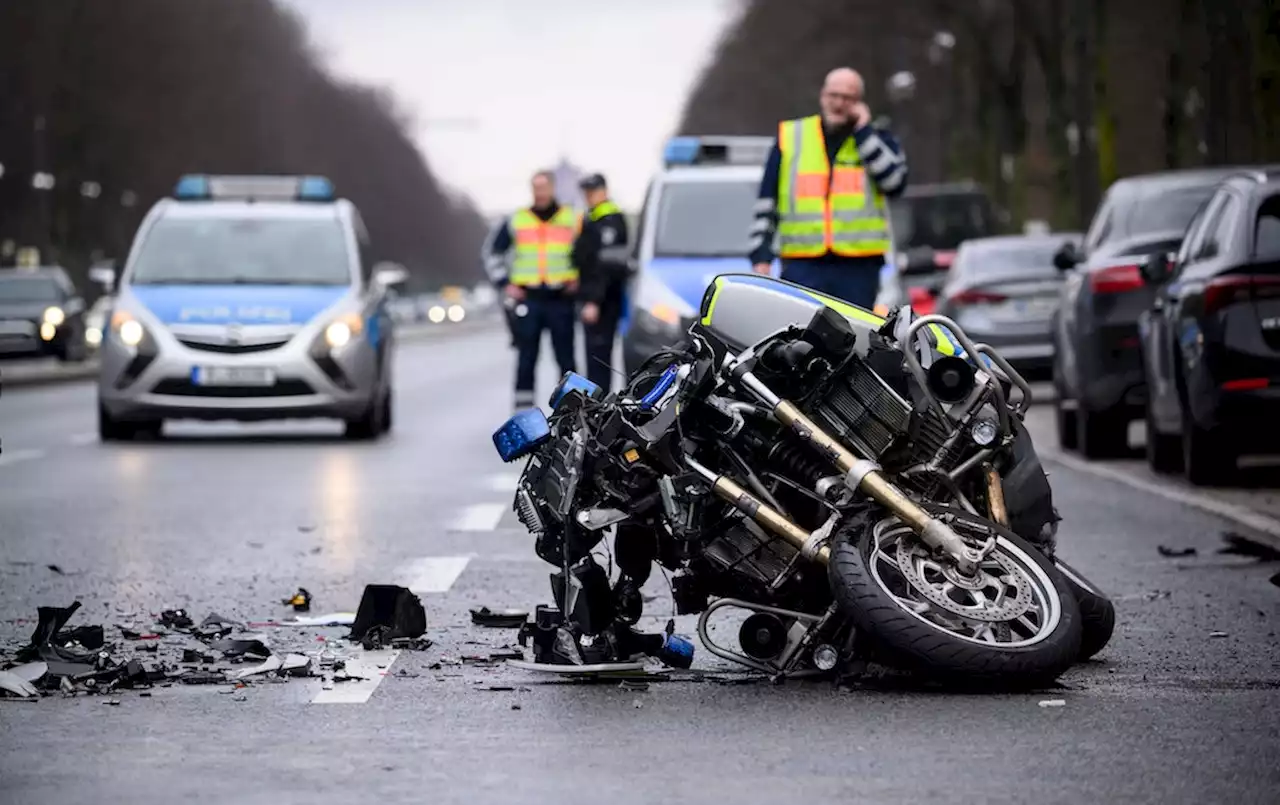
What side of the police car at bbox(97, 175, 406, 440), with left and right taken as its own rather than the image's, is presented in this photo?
front

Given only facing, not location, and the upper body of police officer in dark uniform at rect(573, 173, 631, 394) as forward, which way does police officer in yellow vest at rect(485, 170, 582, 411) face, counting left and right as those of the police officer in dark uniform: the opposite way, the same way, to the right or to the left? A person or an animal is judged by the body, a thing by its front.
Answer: to the left

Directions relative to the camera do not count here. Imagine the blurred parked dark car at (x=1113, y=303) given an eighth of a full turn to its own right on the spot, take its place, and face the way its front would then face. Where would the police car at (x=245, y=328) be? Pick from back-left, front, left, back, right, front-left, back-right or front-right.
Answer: back-left

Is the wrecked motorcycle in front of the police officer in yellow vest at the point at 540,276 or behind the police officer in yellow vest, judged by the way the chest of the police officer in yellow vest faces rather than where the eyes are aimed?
in front

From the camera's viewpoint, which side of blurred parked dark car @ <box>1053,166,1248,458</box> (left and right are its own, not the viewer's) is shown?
back

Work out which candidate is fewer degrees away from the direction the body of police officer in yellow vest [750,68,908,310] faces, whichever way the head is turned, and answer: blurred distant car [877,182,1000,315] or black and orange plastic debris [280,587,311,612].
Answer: the black and orange plastic debris

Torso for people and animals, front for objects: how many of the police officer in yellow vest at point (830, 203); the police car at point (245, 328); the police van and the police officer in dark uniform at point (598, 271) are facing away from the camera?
0

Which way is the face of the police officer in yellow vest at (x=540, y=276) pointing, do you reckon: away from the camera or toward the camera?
toward the camera

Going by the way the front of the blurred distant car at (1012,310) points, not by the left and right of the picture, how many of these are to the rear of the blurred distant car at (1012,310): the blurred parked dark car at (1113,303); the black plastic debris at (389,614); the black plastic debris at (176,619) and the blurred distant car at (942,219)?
3

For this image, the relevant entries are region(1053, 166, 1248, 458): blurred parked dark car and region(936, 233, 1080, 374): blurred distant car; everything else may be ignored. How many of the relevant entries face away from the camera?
2

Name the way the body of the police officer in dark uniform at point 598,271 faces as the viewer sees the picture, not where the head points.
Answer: to the viewer's left

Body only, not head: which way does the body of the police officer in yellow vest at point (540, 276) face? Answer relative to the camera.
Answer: toward the camera

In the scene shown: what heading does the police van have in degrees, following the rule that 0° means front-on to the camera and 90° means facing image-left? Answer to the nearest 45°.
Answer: approximately 0°

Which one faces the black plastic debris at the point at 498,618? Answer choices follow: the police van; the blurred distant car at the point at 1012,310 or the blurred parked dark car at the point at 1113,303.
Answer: the police van

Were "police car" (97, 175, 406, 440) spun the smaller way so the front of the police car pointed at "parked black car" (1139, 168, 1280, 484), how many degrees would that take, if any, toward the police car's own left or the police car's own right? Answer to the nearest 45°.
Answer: approximately 45° to the police car's own left

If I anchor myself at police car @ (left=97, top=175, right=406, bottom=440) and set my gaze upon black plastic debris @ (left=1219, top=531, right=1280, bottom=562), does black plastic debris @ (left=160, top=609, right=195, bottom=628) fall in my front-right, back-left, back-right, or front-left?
front-right

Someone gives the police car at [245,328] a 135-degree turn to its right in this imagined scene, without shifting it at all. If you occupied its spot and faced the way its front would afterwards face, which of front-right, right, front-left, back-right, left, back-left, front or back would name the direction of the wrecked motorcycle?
back-left

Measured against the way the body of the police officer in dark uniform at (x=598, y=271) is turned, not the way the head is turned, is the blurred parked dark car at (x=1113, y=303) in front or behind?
behind

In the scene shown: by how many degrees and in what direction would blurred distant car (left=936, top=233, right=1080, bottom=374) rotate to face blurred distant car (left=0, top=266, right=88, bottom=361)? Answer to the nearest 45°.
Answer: approximately 45° to its left
